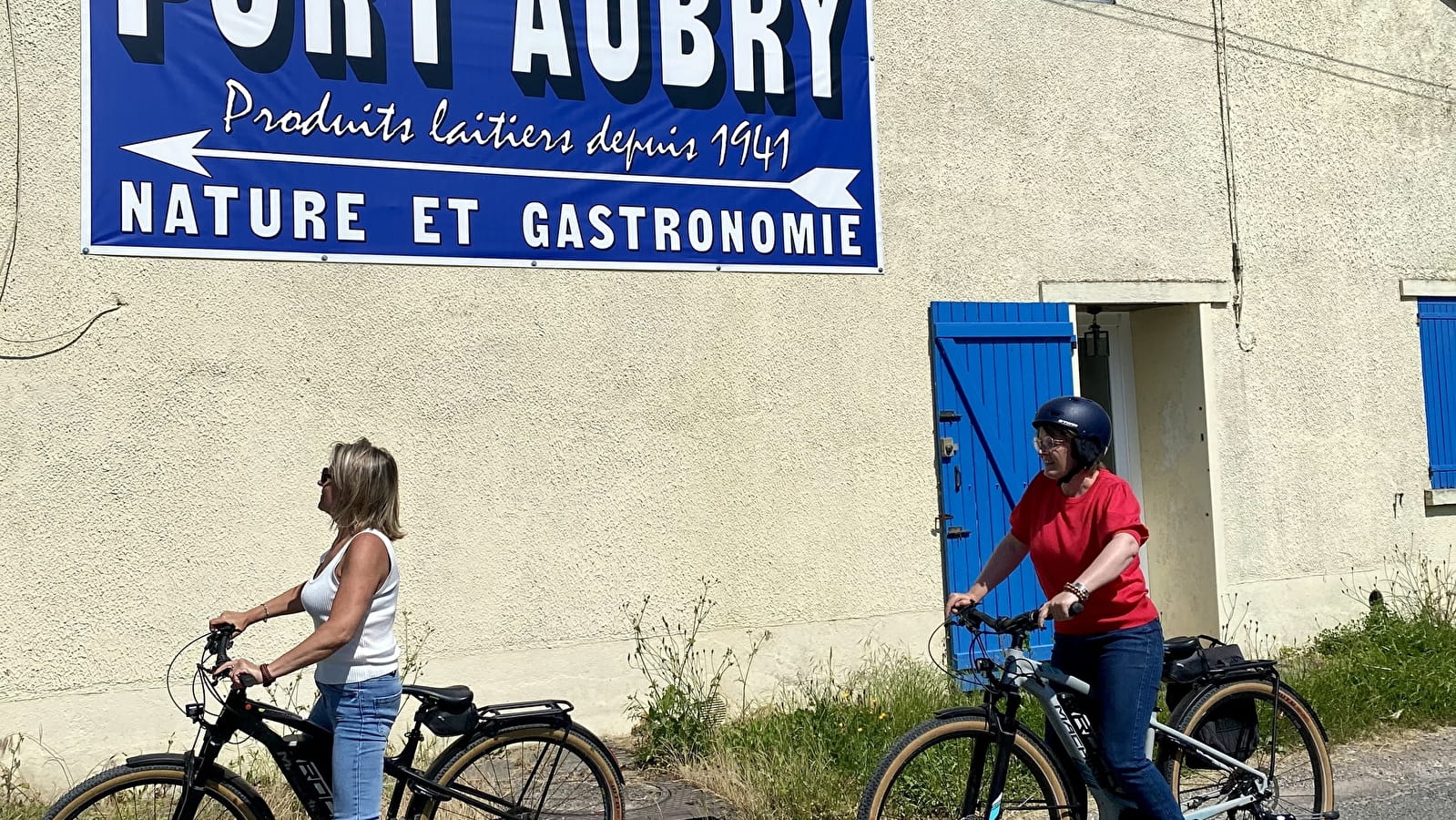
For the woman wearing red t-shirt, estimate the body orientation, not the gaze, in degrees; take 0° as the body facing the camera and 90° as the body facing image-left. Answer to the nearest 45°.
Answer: approximately 45°

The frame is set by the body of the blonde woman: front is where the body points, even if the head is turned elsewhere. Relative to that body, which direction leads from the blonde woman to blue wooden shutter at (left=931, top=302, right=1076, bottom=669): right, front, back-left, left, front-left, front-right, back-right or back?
back-right

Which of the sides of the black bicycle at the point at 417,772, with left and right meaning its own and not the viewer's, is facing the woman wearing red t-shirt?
back

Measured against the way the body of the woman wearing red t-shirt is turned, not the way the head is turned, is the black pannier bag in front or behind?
behind

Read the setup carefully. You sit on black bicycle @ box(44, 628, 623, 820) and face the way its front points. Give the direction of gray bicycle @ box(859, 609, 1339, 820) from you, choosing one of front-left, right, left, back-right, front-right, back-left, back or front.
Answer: back

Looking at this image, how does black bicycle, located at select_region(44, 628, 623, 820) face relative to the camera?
to the viewer's left

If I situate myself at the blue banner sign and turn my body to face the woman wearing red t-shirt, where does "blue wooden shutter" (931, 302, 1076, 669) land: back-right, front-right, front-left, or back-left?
front-left

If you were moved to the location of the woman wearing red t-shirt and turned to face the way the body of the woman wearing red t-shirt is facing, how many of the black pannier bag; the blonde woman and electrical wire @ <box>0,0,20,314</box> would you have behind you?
1

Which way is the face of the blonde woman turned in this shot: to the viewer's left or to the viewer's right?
to the viewer's left

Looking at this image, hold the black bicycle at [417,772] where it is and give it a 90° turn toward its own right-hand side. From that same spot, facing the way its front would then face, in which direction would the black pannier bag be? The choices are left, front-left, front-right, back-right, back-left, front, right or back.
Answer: right

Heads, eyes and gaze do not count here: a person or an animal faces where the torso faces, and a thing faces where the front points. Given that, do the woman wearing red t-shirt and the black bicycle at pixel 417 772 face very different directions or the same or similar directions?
same or similar directions

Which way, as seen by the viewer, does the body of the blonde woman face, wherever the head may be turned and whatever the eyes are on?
to the viewer's left

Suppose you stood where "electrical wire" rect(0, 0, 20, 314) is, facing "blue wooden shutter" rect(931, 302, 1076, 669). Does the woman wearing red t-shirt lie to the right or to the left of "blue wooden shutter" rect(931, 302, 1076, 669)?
right

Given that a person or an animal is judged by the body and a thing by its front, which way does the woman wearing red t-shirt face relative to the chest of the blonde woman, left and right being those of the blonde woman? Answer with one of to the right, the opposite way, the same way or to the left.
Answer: the same way

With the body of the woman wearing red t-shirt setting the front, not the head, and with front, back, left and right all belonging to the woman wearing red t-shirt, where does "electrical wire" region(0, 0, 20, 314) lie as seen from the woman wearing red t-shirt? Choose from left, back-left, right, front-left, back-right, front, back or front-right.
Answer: front-right

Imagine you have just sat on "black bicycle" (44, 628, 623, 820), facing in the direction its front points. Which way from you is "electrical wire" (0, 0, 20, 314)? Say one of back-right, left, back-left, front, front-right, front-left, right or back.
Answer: front-right
